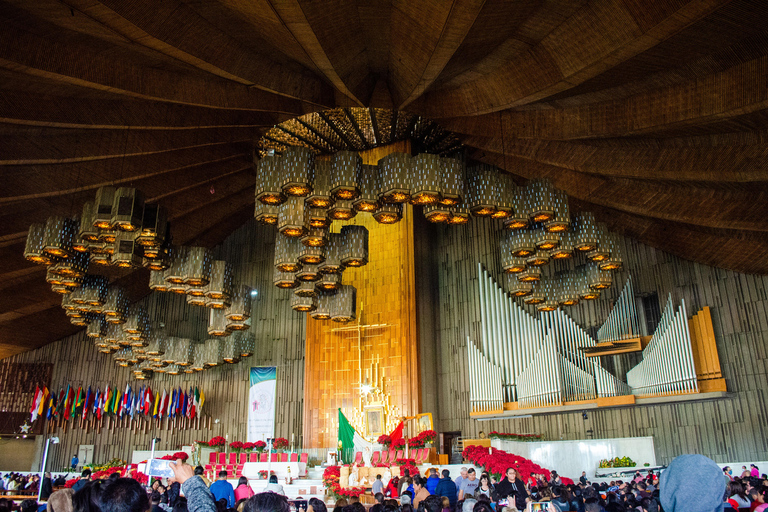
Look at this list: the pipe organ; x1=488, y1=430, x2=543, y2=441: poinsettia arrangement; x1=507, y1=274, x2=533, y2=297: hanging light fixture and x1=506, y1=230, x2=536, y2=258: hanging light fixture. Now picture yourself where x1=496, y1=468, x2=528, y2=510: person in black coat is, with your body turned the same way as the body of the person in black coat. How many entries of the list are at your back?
4

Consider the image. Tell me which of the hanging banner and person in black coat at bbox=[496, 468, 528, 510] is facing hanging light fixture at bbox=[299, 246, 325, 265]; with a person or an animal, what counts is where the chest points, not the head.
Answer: the hanging banner

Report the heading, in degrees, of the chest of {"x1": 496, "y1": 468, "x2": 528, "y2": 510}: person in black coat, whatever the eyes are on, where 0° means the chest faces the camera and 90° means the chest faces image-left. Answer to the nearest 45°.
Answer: approximately 0°

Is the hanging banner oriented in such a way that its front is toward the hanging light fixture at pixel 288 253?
yes

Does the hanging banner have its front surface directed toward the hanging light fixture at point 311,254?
yes

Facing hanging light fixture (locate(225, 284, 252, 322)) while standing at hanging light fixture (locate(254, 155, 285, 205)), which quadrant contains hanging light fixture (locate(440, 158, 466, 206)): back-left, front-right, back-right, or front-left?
back-right

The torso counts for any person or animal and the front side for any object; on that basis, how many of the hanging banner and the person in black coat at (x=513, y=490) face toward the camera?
2

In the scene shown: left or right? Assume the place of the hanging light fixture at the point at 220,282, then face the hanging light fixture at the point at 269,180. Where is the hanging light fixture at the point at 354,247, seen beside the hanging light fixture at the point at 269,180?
left

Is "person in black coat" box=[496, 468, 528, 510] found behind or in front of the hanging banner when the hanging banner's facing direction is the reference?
in front

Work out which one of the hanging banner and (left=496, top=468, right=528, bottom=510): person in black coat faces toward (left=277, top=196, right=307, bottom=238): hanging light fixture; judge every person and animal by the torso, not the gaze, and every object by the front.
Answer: the hanging banner
